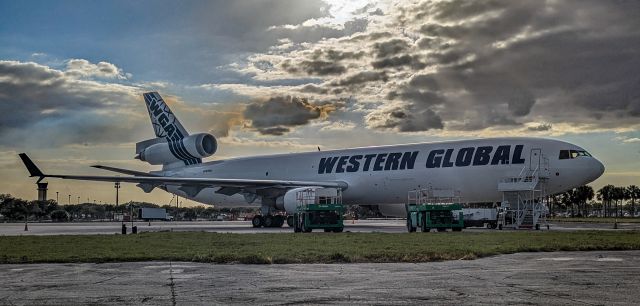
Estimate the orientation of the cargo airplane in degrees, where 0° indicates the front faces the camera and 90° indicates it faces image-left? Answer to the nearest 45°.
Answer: approximately 315°
